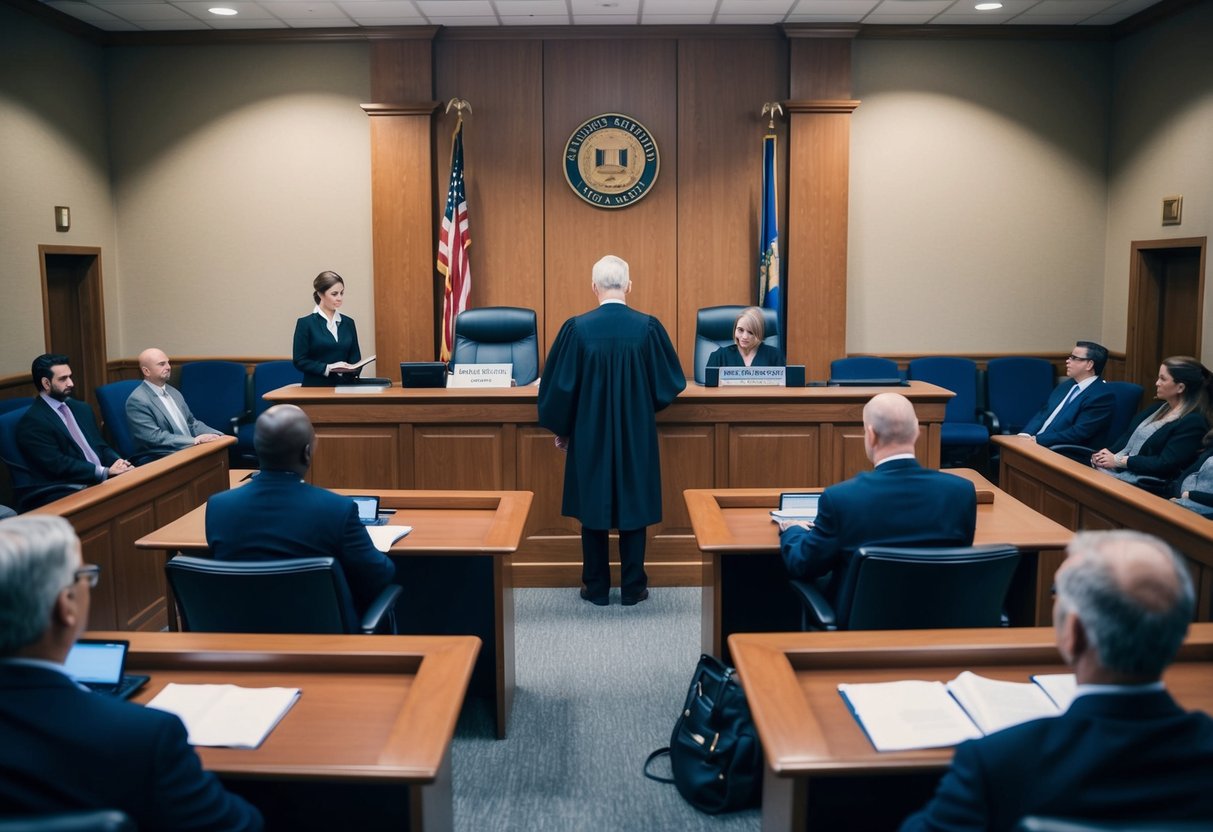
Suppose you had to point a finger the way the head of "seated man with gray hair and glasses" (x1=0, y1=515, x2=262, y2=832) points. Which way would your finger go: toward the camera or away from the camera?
away from the camera

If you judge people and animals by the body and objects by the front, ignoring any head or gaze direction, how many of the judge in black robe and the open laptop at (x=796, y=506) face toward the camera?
1

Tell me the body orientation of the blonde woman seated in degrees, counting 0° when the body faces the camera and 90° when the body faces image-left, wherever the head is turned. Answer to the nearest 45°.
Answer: approximately 0°

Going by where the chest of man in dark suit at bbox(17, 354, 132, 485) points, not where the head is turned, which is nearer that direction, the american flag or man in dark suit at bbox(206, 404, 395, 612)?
the man in dark suit

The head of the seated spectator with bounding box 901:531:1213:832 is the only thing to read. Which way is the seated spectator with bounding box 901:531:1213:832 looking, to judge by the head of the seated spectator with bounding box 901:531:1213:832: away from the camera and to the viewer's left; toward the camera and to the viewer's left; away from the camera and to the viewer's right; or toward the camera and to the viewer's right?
away from the camera and to the viewer's left

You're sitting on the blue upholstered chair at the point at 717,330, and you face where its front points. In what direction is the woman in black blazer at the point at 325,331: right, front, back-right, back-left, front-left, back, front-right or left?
right

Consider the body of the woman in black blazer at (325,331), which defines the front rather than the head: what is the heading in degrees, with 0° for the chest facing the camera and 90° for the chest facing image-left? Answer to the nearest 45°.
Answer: approximately 315°

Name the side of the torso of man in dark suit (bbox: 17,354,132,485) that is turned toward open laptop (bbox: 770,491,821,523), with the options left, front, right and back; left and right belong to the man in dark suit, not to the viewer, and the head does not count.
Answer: front

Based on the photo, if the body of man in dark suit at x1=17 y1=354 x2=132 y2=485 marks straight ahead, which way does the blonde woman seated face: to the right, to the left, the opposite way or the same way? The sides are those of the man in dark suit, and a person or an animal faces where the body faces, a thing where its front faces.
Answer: to the right

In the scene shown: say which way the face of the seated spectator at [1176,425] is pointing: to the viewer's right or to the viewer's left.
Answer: to the viewer's left

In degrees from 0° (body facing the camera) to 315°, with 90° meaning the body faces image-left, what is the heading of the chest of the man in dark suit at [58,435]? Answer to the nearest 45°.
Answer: approximately 315°
